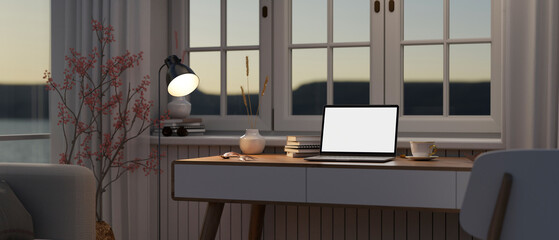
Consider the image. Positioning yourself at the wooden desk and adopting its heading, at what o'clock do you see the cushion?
The cushion is roughly at 2 o'clock from the wooden desk.

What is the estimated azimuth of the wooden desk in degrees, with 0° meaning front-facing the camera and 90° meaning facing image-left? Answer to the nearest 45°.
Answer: approximately 0°

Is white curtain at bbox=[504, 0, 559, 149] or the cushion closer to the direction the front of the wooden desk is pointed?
the cushion

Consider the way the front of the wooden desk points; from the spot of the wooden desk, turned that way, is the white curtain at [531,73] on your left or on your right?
on your left

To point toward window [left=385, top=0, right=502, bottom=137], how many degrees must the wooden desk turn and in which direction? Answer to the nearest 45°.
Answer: approximately 135° to its left
